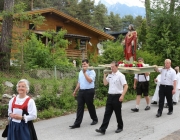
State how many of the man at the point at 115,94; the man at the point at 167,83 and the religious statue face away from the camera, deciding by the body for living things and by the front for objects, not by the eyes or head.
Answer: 0

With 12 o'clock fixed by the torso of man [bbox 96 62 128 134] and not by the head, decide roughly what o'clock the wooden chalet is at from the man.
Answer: The wooden chalet is roughly at 4 o'clock from the man.

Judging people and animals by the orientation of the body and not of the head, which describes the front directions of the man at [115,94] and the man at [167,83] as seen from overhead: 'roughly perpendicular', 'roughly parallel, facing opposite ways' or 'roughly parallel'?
roughly parallel

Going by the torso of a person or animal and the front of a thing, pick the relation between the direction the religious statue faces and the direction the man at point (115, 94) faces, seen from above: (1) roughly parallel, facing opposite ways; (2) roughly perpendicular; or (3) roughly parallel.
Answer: roughly parallel

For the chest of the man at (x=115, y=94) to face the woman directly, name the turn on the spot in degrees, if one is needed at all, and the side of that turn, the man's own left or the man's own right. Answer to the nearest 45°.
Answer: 0° — they already face them

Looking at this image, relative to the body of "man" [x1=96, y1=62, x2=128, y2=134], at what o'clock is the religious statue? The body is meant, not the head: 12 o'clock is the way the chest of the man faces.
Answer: The religious statue is roughly at 5 o'clock from the man.

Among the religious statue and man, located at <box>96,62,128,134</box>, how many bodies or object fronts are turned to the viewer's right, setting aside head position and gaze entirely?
0

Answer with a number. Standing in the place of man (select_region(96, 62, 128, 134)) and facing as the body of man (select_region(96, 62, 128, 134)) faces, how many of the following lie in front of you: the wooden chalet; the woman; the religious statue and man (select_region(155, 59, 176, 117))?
1

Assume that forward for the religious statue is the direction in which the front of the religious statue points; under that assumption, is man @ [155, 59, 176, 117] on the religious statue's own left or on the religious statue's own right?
on the religious statue's own left

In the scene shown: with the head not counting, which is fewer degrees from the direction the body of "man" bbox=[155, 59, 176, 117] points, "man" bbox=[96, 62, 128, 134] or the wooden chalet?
the man

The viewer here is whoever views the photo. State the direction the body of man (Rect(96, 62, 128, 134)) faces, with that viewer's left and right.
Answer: facing the viewer and to the left of the viewer

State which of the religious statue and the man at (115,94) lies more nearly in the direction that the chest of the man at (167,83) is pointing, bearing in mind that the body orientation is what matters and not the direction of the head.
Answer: the man

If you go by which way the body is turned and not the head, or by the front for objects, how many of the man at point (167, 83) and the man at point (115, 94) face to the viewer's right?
0
